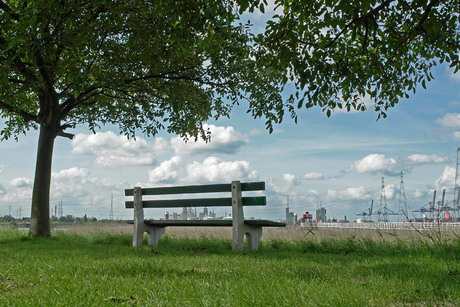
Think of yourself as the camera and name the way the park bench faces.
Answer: facing away from the viewer and to the right of the viewer

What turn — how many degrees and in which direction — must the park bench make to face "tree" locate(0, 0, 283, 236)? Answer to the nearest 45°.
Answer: approximately 90° to its left
